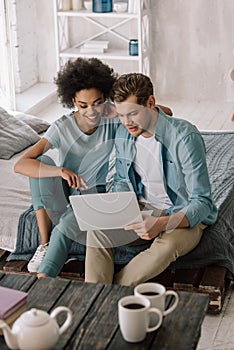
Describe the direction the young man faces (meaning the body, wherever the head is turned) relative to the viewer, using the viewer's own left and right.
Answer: facing the viewer and to the left of the viewer

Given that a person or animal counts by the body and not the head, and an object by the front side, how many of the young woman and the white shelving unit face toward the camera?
2

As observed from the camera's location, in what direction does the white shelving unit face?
facing the viewer

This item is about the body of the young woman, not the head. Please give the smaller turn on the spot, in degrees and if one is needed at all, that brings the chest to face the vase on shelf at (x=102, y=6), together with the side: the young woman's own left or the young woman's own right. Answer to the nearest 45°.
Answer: approximately 180°

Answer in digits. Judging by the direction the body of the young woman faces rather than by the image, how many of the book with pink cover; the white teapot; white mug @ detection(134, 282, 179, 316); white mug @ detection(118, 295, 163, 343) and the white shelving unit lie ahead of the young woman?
4

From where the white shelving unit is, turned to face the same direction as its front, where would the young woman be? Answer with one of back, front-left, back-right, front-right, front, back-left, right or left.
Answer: front

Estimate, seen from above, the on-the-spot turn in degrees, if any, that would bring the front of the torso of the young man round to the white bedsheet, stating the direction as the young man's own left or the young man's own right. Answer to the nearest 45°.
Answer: approximately 90° to the young man's own right

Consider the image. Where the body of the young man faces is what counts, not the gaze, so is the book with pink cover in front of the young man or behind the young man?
in front

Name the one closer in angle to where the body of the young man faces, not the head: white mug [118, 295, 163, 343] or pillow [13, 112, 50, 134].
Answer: the white mug

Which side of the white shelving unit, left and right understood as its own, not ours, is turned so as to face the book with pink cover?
front

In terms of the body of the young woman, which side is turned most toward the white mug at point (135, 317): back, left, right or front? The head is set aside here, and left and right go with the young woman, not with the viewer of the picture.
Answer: front

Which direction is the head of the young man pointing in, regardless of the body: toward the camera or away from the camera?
toward the camera

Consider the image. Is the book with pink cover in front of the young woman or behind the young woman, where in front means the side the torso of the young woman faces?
in front

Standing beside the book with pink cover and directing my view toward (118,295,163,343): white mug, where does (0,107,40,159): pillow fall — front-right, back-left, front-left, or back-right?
back-left

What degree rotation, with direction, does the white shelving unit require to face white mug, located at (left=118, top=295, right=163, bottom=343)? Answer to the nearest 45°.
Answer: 0° — it already faces it

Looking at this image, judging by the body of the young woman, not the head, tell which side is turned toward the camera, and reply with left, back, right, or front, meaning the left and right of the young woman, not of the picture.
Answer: front
